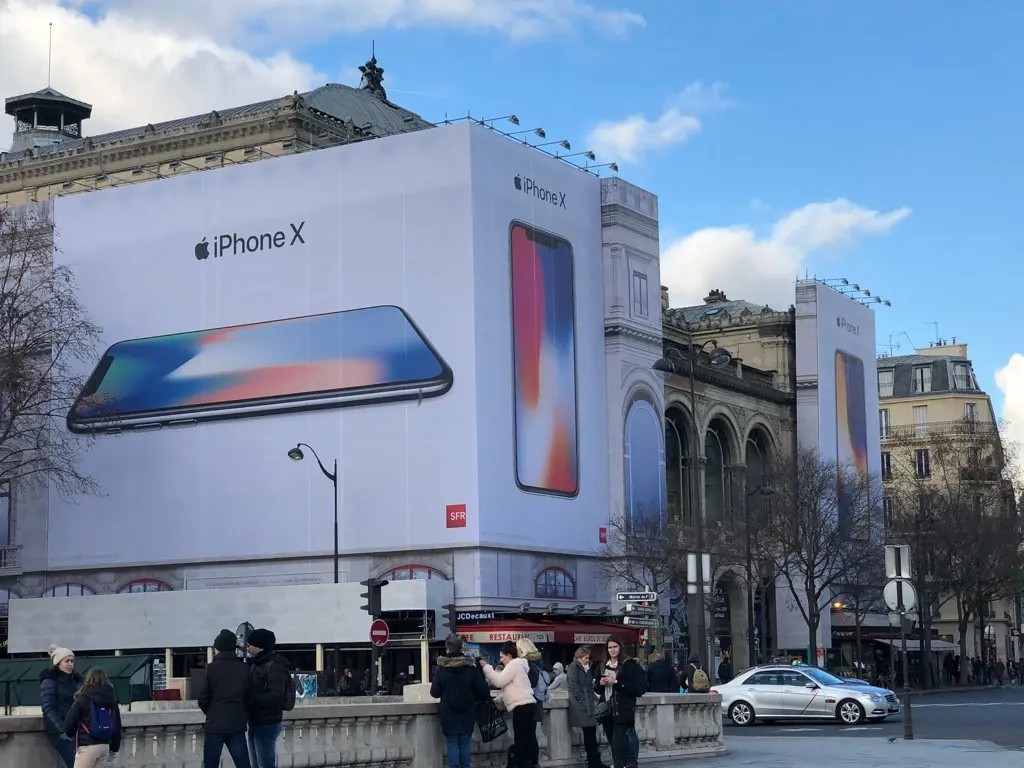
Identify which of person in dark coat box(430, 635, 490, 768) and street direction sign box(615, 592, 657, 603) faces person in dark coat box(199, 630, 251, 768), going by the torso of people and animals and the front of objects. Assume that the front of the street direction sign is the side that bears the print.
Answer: the street direction sign

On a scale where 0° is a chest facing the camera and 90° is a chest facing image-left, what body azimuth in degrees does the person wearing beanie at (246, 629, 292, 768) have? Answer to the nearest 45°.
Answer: approximately 90°

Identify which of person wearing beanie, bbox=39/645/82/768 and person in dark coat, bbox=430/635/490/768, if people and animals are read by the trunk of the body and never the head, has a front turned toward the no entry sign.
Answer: the person in dark coat

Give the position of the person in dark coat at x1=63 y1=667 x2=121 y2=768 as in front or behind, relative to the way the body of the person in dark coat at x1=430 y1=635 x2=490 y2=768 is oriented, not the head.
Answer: behind

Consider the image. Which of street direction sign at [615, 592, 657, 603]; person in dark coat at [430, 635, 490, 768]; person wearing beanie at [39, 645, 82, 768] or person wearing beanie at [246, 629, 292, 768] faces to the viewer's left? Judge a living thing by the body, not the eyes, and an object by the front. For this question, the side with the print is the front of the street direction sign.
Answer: person wearing beanie at [246, 629, 292, 768]

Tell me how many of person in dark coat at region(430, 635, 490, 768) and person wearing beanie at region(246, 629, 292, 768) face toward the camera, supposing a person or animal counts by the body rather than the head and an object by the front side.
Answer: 0

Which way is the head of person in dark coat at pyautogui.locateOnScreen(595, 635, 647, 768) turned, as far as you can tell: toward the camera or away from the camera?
toward the camera

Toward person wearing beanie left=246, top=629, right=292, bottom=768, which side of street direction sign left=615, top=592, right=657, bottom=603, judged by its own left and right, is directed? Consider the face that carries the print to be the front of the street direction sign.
front

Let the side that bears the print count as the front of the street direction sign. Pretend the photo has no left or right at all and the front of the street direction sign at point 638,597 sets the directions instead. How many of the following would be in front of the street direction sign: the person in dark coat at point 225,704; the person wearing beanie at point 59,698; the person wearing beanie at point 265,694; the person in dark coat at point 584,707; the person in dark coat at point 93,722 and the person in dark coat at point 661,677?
6

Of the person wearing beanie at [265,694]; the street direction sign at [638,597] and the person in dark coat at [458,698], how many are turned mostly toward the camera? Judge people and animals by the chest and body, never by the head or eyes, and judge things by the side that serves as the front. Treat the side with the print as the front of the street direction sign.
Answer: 1

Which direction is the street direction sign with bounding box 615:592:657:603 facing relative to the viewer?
toward the camera

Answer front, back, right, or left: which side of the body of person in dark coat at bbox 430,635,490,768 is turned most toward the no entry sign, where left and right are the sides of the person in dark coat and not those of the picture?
front

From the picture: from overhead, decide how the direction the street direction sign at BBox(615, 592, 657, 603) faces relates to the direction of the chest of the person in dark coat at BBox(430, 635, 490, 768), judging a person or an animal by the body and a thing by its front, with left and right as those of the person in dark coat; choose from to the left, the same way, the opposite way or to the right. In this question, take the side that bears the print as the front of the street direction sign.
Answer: the opposite way

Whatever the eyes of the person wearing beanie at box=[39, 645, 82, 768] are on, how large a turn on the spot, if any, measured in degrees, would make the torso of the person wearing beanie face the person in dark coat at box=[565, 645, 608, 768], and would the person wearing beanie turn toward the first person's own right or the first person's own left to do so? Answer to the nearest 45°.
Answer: approximately 90° to the first person's own left

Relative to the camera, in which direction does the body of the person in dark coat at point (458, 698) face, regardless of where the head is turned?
away from the camera

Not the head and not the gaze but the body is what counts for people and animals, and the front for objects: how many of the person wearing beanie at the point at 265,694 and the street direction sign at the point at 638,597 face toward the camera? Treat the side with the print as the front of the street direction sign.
1
